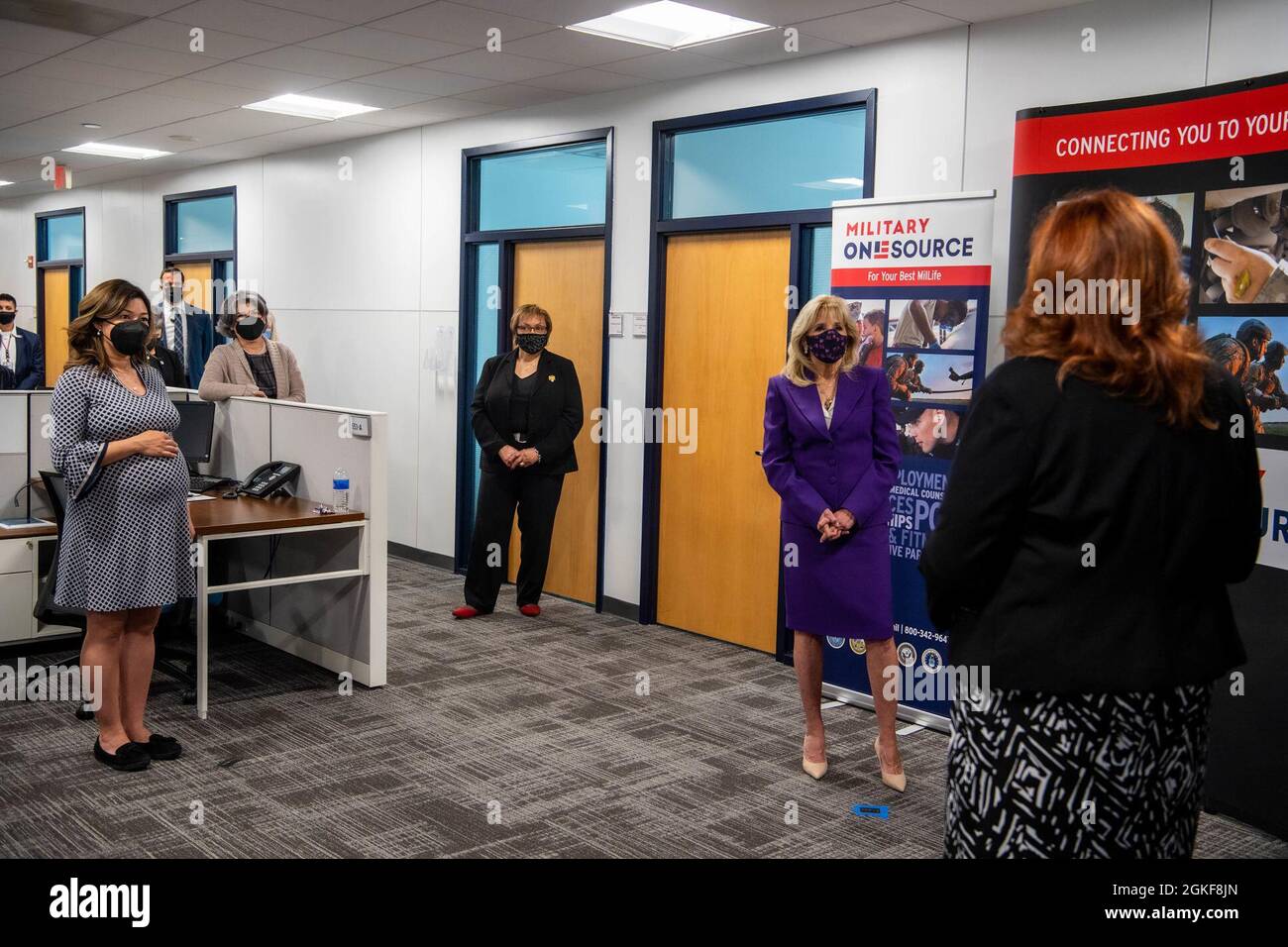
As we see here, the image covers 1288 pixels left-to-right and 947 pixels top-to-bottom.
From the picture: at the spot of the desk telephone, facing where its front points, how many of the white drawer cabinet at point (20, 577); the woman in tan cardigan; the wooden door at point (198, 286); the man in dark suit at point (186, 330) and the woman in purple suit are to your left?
1

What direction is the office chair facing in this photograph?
to the viewer's right

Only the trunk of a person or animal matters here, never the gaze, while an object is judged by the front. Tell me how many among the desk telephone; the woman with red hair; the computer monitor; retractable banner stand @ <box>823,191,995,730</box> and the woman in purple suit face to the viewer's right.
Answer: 0

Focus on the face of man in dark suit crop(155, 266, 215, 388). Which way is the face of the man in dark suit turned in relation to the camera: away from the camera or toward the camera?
toward the camera

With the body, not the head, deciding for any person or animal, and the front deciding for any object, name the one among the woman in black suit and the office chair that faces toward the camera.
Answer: the woman in black suit

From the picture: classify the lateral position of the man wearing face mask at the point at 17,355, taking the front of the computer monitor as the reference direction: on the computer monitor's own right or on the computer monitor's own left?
on the computer monitor's own right

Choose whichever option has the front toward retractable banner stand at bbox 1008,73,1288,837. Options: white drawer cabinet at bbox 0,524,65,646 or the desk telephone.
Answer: the white drawer cabinet

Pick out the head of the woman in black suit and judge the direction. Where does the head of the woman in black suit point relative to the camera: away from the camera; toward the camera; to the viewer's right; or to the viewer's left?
toward the camera

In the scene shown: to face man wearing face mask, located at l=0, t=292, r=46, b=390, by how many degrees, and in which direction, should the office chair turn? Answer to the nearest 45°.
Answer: approximately 90° to its left

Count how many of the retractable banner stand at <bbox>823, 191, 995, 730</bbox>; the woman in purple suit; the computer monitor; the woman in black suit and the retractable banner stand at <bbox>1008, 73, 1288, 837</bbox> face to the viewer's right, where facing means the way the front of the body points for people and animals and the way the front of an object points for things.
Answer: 0

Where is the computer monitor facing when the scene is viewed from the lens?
facing the viewer and to the left of the viewer

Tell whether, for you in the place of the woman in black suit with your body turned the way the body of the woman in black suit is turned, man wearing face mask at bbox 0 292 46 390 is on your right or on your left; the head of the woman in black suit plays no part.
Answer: on your right

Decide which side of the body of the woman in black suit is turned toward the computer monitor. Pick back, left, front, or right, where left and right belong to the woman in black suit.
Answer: right

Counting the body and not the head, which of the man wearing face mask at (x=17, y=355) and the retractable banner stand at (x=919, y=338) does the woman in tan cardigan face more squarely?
the retractable banner stand

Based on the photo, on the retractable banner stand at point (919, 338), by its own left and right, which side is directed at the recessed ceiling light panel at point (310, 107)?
right

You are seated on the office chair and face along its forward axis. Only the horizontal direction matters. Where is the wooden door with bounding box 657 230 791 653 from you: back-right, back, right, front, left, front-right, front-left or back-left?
front
